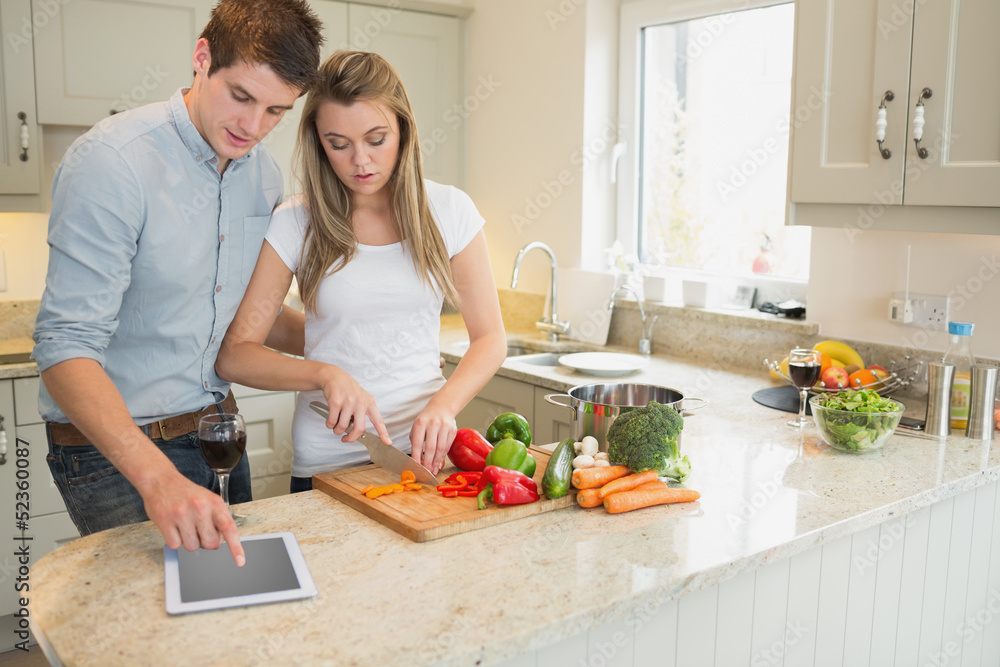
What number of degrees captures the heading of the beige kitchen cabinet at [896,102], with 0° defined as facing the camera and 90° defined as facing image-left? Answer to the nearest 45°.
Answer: approximately 45°

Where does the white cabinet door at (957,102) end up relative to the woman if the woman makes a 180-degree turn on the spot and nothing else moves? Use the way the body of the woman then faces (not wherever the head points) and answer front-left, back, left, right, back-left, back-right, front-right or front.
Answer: right

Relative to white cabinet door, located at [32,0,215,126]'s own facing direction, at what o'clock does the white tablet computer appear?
The white tablet computer is roughly at 12 o'clock from the white cabinet door.

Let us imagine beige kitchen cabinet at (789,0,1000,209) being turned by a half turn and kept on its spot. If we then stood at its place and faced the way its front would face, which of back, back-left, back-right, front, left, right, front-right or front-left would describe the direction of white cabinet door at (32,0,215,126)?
back-left

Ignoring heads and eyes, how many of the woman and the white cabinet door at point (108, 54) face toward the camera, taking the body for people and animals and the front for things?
2

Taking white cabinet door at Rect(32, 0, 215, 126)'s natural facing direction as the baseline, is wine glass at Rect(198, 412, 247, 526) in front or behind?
in front
